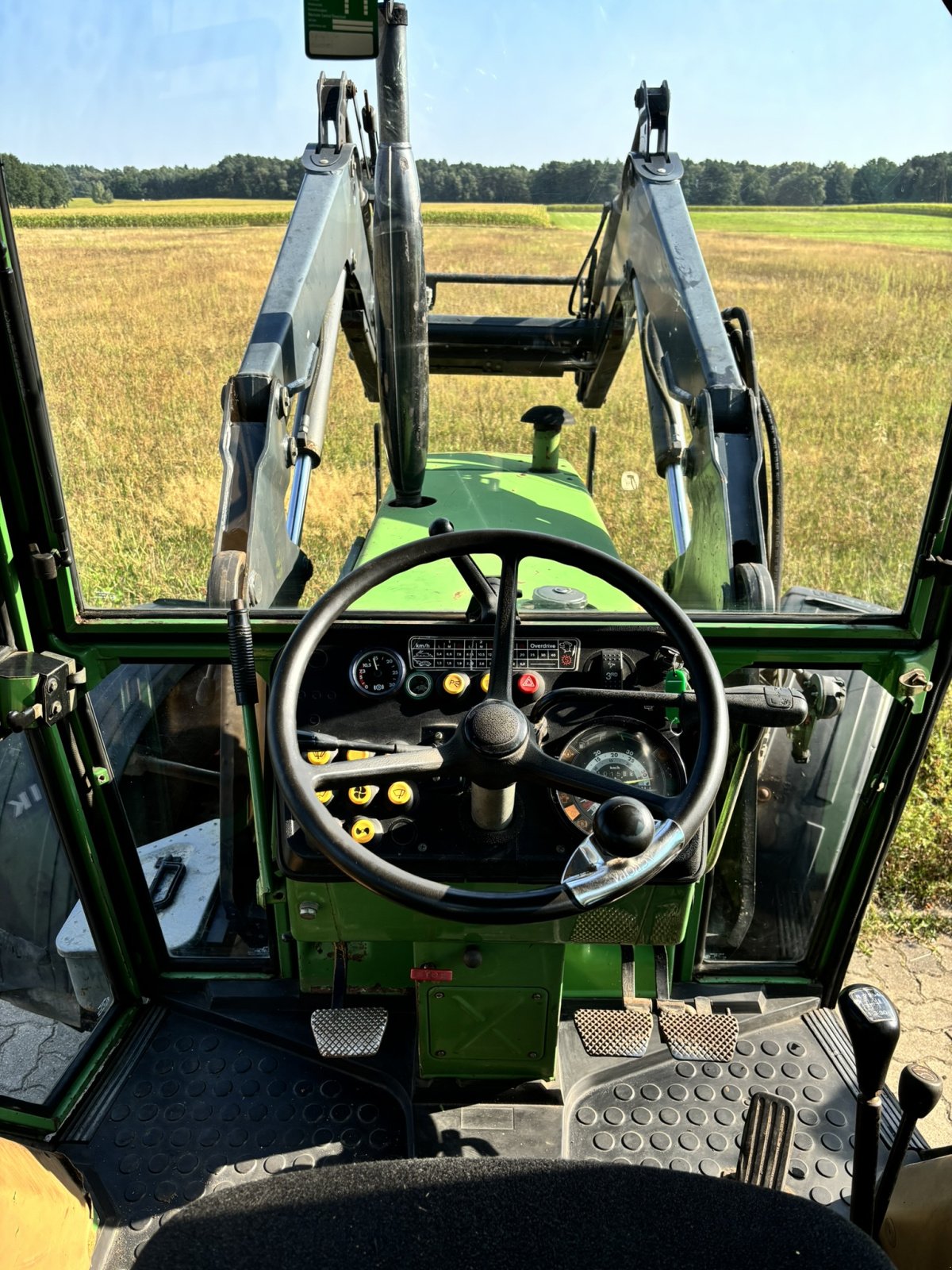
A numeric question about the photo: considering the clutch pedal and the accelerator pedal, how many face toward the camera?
2

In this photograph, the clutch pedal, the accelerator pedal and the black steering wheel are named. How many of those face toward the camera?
3

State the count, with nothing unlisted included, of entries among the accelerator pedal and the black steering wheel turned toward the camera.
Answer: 2

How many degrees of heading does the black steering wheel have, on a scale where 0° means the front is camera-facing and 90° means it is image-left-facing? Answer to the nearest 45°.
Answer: approximately 0°

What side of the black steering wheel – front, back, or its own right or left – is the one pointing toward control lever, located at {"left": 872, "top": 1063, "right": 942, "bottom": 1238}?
left
